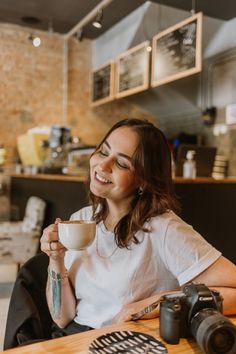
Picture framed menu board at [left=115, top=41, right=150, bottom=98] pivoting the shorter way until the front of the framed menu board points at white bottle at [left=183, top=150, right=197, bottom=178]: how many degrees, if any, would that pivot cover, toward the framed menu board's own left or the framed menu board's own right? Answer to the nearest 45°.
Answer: approximately 45° to the framed menu board's own left

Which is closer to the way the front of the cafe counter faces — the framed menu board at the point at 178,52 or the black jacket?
the black jacket

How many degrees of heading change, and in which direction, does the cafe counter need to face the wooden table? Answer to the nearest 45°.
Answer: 0° — it already faces it

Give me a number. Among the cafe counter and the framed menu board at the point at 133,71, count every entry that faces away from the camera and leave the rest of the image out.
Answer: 0

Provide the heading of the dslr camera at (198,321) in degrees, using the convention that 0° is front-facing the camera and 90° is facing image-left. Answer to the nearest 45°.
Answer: approximately 315°

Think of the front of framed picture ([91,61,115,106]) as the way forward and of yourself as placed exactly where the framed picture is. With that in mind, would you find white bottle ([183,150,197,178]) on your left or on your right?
on your left

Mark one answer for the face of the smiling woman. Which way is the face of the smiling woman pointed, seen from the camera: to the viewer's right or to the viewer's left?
to the viewer's left

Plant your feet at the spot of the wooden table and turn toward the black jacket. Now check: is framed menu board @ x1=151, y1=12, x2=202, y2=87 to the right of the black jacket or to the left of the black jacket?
right

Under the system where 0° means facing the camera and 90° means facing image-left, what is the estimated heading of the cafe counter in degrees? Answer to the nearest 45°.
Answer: approximately 0°

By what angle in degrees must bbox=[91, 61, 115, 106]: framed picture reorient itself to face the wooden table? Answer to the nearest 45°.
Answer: approximately 45° to its left

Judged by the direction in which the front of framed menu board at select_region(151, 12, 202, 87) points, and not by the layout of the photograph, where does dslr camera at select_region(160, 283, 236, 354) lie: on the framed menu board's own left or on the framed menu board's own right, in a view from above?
on the framed menu board's own left
